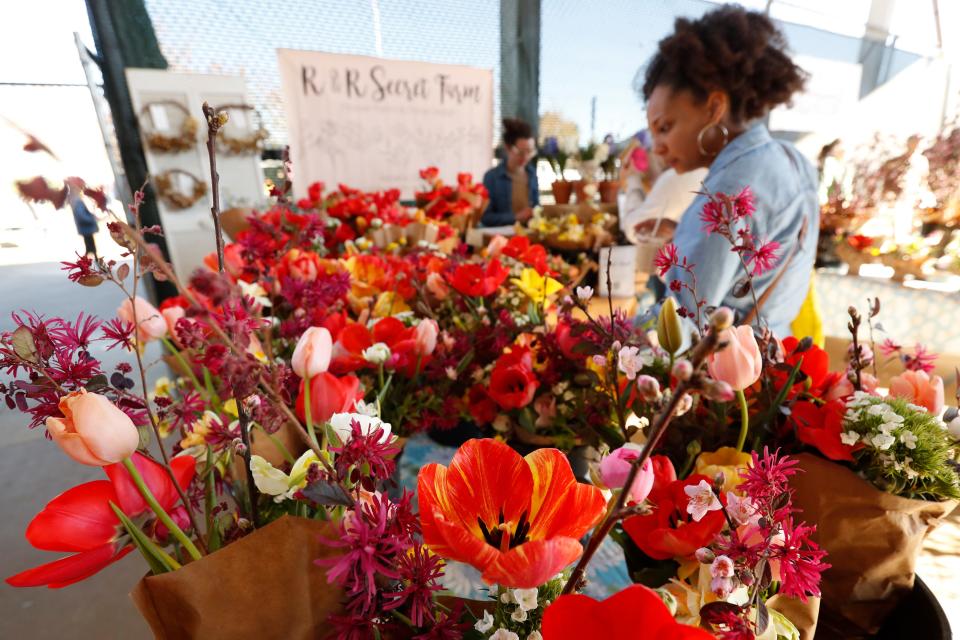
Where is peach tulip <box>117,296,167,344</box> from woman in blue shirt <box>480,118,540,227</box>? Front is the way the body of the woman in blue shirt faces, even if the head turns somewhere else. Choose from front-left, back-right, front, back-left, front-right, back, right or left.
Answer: front-right

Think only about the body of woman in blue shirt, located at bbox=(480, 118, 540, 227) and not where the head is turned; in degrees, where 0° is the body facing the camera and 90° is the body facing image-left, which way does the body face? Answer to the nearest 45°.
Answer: approximately 315°

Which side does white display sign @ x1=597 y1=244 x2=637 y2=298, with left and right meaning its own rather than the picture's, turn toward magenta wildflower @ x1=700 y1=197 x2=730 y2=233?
front

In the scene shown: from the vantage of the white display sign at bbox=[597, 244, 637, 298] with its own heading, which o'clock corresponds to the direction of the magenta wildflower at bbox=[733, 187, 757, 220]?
The magenta wildflower is roughly at 12 o'clock from the white display sign.

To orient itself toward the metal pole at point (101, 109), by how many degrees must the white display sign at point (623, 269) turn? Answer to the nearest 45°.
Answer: approximately 90° to its right

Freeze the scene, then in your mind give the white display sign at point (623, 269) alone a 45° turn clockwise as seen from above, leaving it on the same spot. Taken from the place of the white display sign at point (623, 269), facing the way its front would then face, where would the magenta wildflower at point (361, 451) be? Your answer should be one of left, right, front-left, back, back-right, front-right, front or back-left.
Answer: front-left

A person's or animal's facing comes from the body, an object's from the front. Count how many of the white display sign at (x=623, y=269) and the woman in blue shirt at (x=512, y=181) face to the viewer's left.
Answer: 0

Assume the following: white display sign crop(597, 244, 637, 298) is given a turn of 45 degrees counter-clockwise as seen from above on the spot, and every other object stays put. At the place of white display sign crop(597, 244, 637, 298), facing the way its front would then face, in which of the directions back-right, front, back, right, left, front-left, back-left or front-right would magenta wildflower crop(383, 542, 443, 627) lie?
front-right

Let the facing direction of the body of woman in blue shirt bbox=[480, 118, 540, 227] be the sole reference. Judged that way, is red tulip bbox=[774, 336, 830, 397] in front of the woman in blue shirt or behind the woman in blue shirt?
in front

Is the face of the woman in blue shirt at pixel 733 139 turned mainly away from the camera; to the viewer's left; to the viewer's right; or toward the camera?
to the viewer's left

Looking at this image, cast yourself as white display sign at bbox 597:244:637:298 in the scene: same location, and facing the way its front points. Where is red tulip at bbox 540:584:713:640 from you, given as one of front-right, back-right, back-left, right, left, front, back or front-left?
front

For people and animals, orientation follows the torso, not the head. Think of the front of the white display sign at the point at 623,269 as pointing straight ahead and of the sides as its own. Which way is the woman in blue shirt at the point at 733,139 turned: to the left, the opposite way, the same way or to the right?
to the right

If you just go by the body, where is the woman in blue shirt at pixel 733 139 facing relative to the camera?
to the viewer's left

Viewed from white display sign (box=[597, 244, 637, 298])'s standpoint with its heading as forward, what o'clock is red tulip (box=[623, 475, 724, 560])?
The red tulip is roughly at 12 o'clock from the white display sign.

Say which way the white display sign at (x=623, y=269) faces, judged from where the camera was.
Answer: facing the viewer

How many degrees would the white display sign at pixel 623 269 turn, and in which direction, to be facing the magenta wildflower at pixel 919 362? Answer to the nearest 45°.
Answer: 0° — it already faces it
